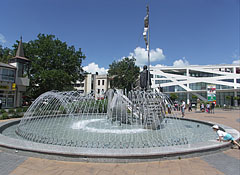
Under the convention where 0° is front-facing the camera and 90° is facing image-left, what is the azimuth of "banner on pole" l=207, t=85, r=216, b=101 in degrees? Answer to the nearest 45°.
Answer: approximately 0°

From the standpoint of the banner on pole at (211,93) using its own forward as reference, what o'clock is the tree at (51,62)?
The tree is roughly at 2 o'clock from the banner on pole.
